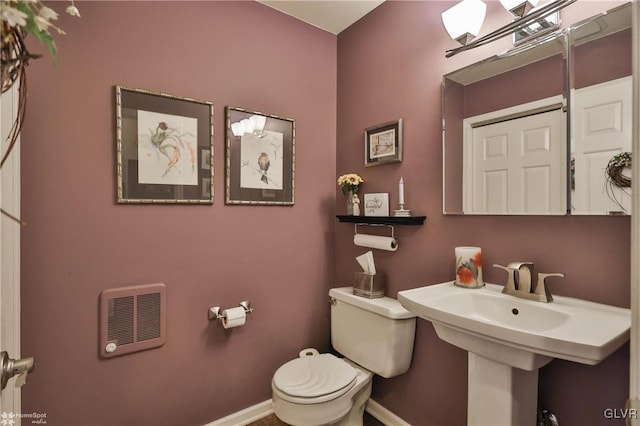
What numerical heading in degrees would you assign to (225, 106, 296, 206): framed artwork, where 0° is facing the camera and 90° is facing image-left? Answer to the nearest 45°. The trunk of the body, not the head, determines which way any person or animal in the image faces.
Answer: approximately 315°

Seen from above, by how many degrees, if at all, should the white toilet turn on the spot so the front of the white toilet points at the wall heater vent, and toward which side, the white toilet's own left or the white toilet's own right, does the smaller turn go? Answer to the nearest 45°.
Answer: approximately 45° to the white toilet's own right

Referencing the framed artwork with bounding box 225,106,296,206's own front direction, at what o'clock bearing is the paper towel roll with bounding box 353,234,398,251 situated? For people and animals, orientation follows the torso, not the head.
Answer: The paper towel roll is roughly at 11 o'clock from the framed artwork.

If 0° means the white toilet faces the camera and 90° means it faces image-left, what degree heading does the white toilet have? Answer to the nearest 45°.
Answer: approximately 45°

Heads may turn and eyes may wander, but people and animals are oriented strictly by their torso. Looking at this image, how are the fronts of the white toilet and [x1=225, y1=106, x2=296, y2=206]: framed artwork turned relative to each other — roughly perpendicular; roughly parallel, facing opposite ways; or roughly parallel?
roughly perpendicular

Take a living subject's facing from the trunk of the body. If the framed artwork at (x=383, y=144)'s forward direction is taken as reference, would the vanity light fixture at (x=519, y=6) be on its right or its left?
on its left

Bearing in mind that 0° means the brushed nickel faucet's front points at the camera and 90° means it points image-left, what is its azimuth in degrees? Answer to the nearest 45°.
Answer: approximately 45°

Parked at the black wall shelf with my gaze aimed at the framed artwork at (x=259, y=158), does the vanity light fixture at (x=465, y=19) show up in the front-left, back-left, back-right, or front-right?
back-left

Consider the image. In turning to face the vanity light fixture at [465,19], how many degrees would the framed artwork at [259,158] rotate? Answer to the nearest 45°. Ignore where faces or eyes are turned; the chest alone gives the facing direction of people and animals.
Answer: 0° — it already faces it
